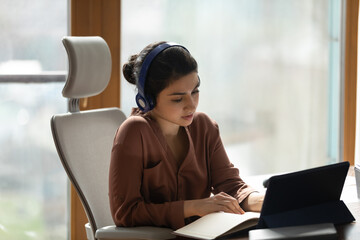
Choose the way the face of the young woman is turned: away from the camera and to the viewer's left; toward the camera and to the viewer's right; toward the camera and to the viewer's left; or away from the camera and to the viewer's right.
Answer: toward the camera and to the viewer's right

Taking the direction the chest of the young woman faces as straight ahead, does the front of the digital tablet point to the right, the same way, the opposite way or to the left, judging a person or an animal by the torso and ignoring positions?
the opposite way

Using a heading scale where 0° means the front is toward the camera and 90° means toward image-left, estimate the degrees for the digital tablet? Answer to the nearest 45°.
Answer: approximately 135°

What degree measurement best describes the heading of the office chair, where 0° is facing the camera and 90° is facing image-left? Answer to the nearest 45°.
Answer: approximately 315°
